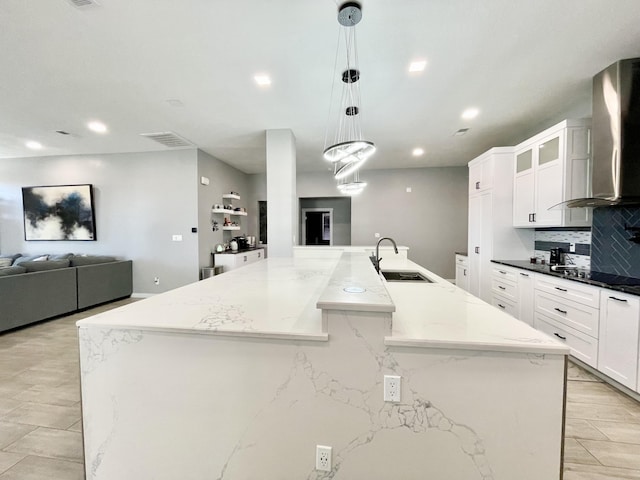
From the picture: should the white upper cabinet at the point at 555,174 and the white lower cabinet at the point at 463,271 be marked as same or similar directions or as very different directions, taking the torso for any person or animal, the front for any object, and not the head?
same or similar directions

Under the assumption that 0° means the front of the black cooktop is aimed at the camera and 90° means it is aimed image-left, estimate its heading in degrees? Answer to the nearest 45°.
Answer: approximately 45°

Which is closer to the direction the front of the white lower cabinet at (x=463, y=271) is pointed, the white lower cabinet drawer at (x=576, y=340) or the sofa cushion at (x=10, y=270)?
the sofa cushion

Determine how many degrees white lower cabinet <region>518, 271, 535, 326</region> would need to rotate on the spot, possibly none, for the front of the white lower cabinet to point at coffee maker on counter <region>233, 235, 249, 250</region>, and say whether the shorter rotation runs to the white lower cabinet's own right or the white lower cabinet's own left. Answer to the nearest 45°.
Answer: approximately 45° to the white lower cabinet's own right

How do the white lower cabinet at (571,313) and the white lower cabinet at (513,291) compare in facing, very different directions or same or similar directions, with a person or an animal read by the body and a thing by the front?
same or similar directions

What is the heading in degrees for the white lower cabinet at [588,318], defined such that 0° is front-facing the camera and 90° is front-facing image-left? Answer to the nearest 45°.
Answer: approximately 45°

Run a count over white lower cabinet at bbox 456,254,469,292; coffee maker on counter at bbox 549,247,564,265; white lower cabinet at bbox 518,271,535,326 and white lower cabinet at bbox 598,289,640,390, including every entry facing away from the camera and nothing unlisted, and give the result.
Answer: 0

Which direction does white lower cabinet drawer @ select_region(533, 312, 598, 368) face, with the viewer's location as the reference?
facing the viewer and to the left of the viewer

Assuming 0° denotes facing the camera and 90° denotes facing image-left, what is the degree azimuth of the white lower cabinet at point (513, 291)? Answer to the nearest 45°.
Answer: approximately 45°

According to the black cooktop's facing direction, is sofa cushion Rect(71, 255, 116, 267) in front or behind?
in front

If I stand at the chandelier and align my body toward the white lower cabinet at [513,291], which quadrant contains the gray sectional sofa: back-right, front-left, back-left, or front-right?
back-left

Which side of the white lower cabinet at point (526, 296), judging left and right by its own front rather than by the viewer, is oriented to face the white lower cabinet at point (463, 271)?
right

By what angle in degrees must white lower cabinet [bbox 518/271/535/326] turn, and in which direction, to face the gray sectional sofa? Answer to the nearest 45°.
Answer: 0° — it already faces it

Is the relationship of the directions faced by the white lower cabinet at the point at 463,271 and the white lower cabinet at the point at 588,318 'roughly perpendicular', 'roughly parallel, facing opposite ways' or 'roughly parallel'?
roughly parallel
